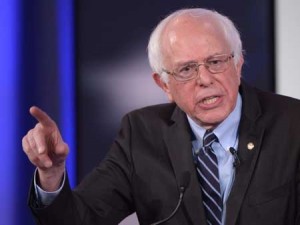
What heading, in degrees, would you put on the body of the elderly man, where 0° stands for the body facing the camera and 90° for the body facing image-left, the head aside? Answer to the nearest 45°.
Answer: approximately 0°
